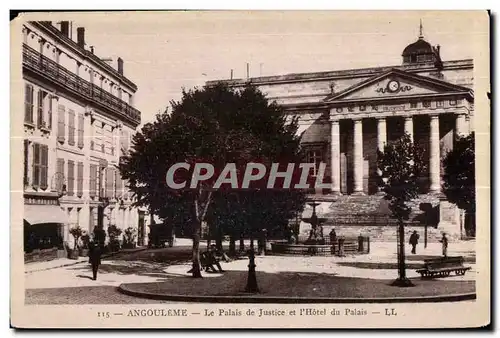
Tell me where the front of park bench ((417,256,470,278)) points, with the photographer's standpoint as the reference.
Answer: facing the viewer

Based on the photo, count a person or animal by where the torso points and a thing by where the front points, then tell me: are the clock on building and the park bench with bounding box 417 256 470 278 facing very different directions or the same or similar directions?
same or similar directions

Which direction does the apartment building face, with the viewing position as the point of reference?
facing the viewer and to the right of the viewer

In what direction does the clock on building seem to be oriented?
toward the camera

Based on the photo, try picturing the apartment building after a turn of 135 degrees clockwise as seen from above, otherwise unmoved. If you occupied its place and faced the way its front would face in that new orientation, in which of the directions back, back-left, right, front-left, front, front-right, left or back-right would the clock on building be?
back

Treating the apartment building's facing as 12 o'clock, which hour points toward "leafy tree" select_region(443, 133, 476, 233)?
The leafy tree is roughly at 11 o'clock from the apartment building.

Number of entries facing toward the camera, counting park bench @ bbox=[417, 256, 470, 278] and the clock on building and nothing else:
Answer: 2
